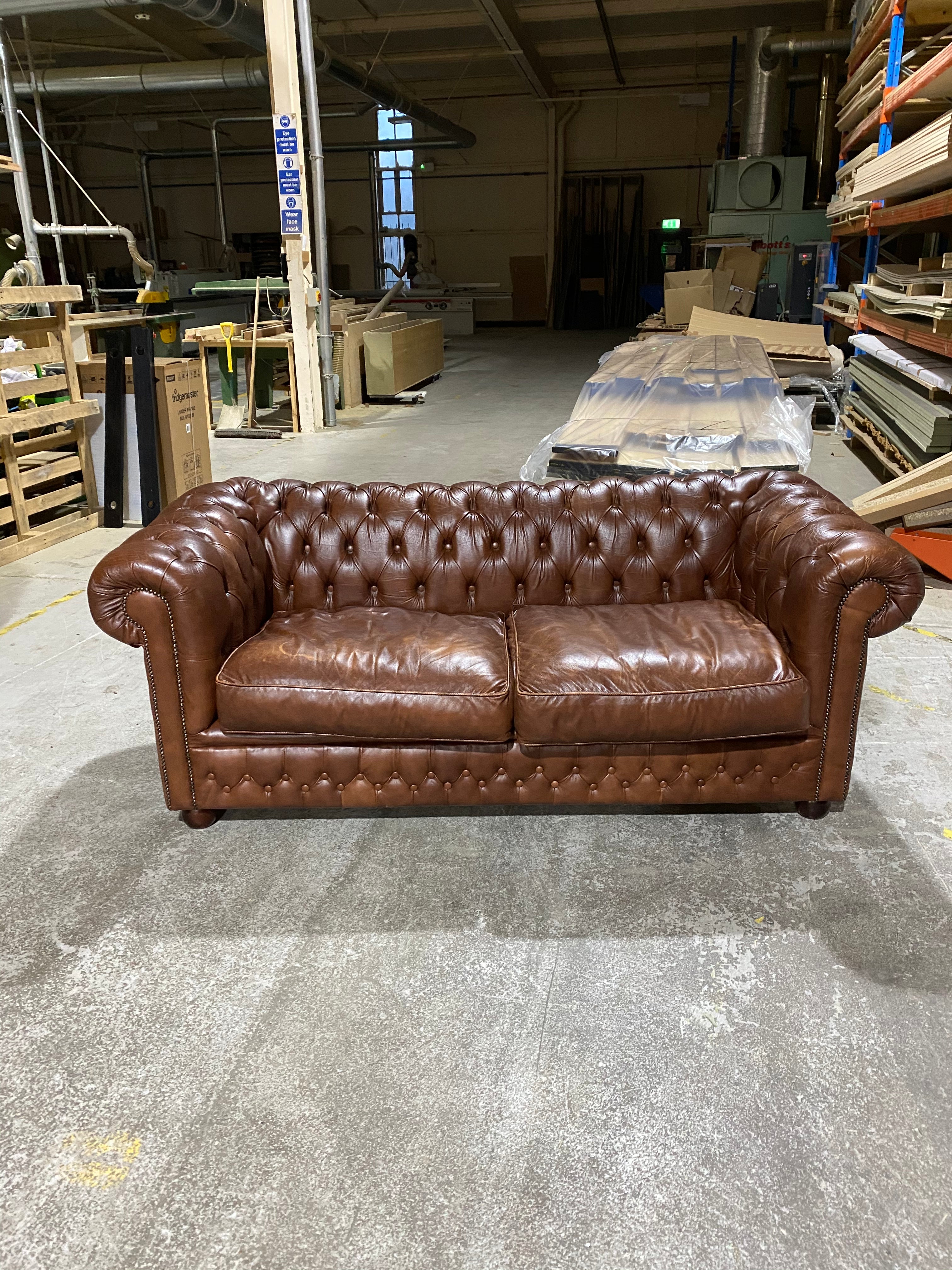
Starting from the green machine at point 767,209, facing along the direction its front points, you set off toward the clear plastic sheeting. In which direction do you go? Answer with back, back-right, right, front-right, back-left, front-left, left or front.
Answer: front

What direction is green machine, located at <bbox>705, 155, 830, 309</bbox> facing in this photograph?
toward the camera

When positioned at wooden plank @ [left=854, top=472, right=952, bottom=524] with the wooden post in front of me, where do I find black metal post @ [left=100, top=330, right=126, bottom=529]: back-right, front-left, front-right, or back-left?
front-left

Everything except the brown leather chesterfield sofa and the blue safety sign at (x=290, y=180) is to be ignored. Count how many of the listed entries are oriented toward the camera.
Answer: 2

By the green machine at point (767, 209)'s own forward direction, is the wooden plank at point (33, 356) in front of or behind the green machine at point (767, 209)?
in front

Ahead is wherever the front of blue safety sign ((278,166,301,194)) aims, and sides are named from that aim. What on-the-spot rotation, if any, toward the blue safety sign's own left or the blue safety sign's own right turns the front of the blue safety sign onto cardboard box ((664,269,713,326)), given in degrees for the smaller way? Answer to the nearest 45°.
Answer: approximately 90° to the blue safety sign's own left

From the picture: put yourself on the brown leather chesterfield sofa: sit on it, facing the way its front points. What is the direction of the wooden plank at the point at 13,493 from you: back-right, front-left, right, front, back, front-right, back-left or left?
back-right

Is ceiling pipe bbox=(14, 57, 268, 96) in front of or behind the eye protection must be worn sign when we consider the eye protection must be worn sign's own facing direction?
behind

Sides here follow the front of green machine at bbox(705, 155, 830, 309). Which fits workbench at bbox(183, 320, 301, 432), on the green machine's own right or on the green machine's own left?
on the green machine's own right

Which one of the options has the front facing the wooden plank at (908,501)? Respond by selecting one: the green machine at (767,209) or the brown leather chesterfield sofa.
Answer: the green machine

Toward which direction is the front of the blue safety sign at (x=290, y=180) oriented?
toward the camera

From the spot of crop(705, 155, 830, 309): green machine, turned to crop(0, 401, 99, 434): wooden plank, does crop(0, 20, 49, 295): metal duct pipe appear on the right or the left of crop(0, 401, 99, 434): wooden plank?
right
